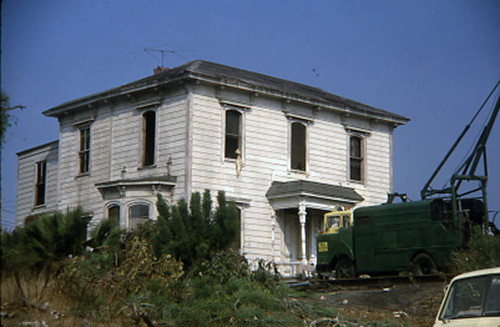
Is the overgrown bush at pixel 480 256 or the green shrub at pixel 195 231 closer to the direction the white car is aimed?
the green shrub

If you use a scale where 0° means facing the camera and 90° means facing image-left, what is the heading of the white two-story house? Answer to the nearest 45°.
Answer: approximately 315°

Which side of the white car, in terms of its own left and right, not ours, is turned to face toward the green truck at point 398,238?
right

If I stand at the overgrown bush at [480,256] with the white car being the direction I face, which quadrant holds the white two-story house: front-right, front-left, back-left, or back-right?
back-right

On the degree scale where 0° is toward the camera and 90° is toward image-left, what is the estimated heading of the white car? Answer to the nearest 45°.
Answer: approximately 90°

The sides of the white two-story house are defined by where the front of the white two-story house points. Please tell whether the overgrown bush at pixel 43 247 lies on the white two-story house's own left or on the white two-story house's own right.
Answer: on the white two-story house's own right
